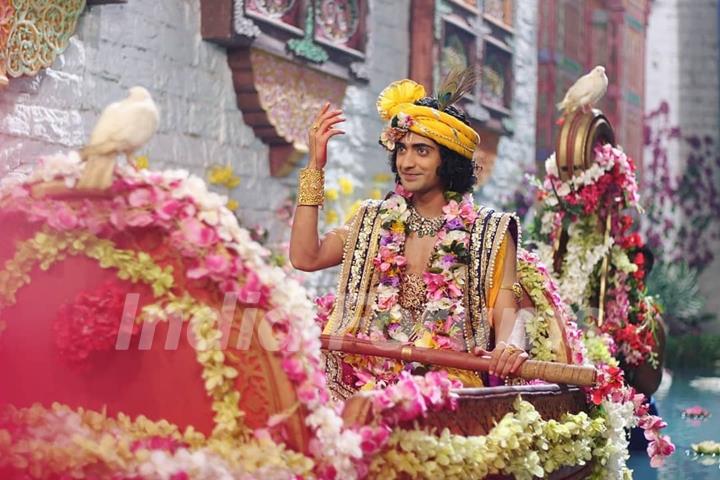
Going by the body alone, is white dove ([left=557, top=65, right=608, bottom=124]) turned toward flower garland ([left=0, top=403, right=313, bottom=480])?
no

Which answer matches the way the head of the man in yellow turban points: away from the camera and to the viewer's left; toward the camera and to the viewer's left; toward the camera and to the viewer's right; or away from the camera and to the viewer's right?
toward the camera and to the viewer's left

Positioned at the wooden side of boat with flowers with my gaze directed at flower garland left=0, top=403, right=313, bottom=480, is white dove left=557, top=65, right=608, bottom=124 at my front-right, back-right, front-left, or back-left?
back-right

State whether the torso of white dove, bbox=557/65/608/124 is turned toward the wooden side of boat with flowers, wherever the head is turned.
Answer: no
